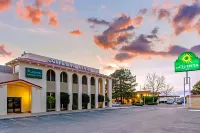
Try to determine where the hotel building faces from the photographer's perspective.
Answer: facing the viewer and to the right of the viewer

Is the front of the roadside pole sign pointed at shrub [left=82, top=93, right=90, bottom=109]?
no

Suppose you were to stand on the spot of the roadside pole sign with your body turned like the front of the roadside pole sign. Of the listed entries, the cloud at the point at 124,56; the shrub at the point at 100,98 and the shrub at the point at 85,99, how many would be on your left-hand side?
0

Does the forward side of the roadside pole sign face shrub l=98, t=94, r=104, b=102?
no

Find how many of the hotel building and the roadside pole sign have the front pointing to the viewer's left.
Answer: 0

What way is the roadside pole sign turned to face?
toward the camera

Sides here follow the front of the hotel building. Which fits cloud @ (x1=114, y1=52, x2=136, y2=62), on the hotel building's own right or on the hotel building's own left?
on the hotel building's own left
